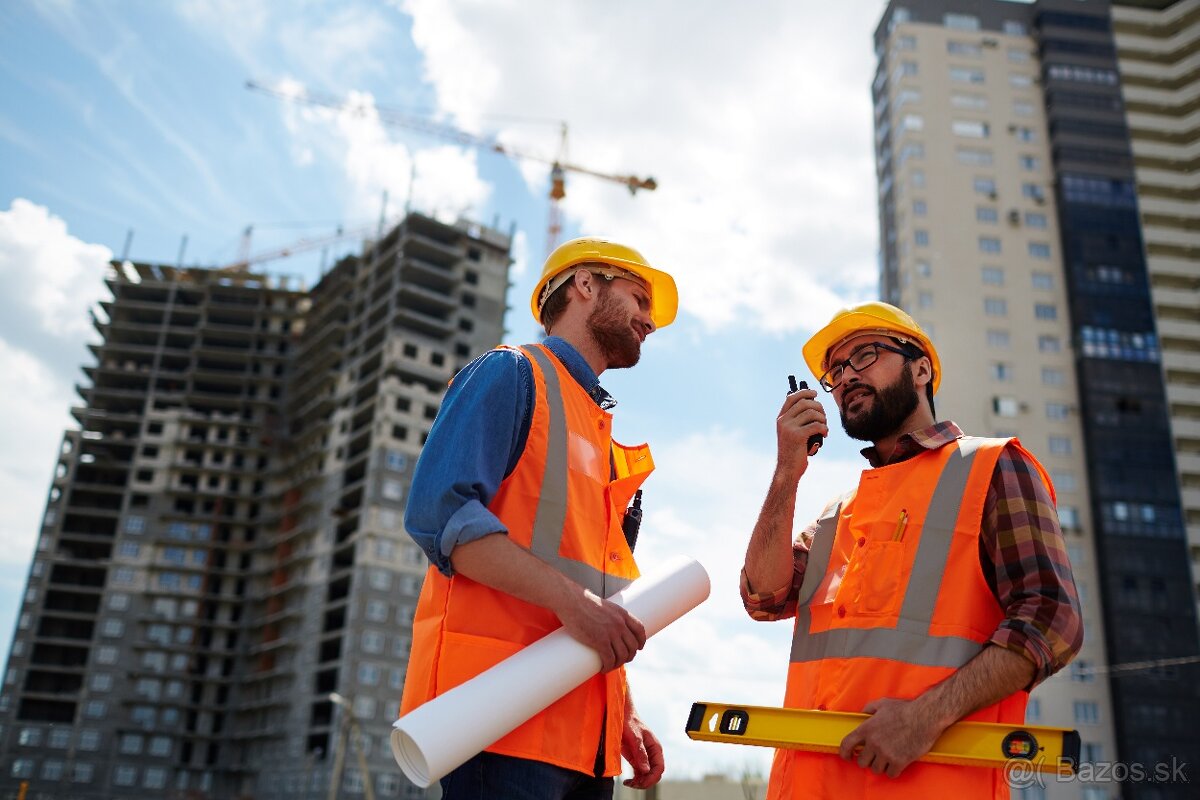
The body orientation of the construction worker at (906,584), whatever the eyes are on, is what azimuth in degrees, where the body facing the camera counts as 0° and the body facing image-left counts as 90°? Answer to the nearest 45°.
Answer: approximately 45°

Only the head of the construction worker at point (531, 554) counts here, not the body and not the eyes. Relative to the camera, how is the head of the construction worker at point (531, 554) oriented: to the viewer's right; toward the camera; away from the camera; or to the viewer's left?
to the viewer's right

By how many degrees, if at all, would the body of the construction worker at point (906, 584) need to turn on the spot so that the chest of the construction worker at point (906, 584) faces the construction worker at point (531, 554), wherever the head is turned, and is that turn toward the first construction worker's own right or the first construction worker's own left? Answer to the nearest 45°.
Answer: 0° — they already face them

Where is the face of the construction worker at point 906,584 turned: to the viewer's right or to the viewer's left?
to the viewer's left
